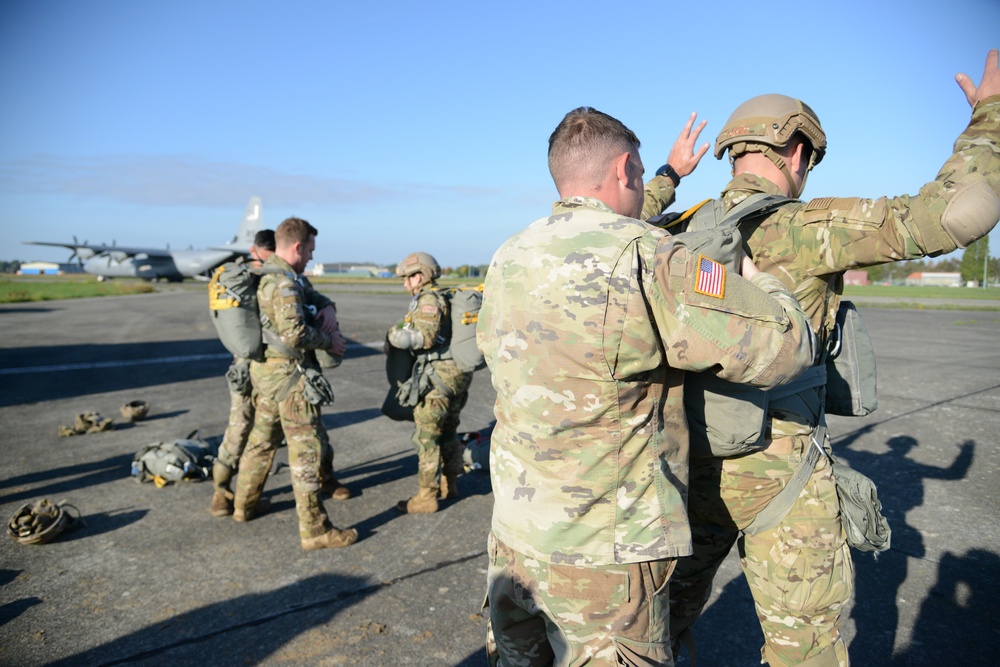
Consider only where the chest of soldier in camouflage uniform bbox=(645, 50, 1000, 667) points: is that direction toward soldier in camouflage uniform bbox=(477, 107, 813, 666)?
no

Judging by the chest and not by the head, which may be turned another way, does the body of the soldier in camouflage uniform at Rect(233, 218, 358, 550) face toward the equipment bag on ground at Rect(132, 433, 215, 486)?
no

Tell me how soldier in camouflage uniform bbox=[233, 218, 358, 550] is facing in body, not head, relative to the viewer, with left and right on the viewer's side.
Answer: facing to the right of the viewer

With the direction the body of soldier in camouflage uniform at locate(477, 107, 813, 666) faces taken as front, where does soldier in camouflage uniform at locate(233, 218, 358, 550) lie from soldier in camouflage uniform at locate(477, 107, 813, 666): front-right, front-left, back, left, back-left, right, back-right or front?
left

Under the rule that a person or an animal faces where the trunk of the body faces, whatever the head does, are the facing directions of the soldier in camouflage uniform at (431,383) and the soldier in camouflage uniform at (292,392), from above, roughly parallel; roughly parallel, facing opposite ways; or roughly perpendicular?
roughly parallel, facing opposite ways

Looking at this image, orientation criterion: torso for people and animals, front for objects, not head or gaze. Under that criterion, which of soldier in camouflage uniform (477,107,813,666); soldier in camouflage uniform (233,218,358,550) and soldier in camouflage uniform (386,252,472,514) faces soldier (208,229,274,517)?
soldier in camouflage uniform (386,252,472,514)

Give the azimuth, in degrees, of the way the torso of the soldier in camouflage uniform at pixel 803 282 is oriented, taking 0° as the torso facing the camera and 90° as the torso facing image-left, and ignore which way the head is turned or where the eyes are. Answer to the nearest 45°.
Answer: approximately 225°

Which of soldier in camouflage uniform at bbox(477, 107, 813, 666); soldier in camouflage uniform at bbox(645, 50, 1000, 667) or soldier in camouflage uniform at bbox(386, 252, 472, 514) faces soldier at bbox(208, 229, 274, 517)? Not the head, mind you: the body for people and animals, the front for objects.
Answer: soldier in camouflage uniform at bbox(386, 252, 472, 514)

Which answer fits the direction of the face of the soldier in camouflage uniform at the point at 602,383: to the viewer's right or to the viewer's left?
to the viewer's right

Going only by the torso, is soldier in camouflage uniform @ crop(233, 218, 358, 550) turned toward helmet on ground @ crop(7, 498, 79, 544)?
no

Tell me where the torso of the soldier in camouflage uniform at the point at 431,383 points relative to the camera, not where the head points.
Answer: to the viewer's left

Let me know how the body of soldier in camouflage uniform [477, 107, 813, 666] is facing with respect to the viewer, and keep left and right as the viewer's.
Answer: facing away from the viewer and to the right of the viewer

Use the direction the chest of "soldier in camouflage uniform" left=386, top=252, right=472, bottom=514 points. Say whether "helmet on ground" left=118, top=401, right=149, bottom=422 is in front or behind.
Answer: in front

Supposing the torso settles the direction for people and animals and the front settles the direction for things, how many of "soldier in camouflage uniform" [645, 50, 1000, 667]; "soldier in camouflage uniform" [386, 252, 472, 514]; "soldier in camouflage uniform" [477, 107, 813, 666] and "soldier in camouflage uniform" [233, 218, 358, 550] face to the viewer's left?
1

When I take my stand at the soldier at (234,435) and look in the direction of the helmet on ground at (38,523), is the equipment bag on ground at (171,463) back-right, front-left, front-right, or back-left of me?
front-right

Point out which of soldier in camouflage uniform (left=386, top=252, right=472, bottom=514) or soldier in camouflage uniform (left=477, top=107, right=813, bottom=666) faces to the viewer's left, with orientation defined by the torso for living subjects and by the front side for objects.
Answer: soldier in camouflage uniform (left=386, top=252, right=472, bottom=514)
